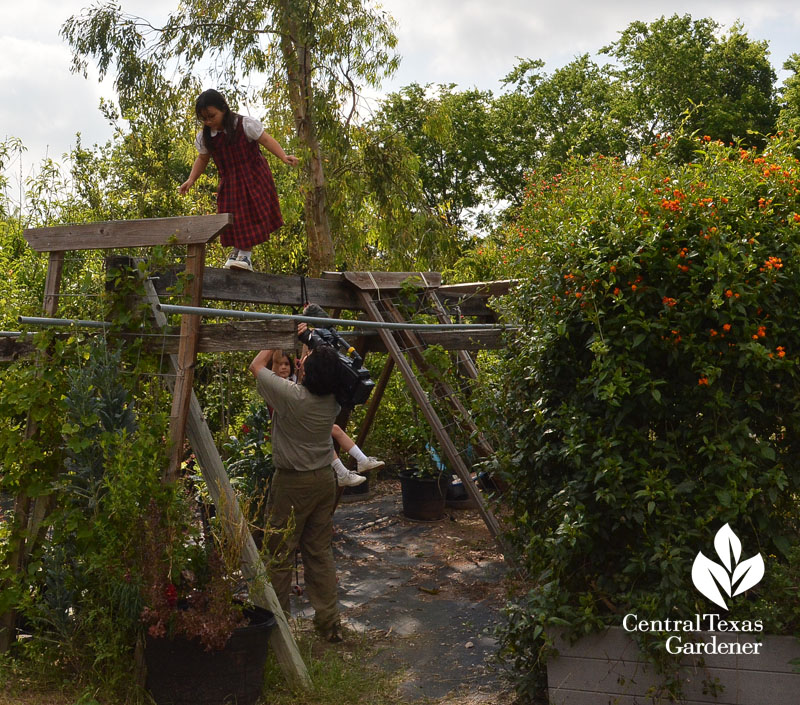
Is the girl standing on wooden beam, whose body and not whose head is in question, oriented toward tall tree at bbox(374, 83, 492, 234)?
no

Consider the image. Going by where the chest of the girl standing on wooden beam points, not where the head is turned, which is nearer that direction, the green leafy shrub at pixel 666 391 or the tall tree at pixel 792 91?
the green leafy shrub

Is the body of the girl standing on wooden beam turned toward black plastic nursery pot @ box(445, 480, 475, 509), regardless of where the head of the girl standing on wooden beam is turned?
no

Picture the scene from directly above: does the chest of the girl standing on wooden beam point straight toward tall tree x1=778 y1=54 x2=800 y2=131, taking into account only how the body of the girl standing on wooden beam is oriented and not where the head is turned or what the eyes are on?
no

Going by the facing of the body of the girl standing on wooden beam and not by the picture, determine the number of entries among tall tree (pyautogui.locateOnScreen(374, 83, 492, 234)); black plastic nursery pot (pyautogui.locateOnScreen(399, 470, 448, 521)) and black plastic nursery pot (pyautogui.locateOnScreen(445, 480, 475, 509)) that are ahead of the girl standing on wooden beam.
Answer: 0

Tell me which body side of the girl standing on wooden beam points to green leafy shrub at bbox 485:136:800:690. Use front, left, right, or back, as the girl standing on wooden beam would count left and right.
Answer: left

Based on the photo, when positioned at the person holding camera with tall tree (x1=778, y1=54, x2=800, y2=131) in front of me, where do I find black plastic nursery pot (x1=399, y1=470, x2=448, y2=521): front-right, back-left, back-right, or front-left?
front-left

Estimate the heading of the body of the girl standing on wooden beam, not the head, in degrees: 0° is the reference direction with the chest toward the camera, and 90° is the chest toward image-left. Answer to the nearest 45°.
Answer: approximately 45°
